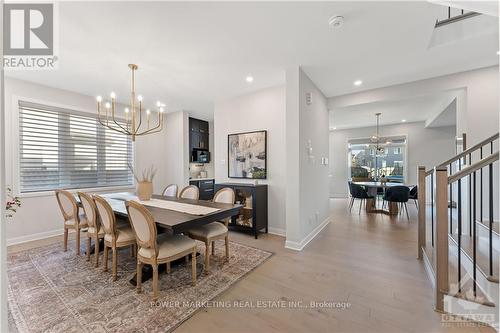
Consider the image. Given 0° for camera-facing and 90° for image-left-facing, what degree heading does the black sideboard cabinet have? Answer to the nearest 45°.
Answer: approximately 45°

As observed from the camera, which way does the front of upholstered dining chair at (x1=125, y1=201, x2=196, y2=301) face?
facing away from the viewer and to the right of the viewer

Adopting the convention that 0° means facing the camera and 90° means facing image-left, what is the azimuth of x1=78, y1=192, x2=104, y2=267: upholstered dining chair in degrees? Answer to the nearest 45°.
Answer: approximately 225°

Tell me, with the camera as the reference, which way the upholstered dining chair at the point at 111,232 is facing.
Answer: facing away from the viewer and to the right of the viewer

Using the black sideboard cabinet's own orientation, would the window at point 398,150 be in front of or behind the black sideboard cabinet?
behind

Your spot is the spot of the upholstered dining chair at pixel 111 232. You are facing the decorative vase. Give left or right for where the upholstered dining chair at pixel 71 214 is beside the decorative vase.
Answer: left

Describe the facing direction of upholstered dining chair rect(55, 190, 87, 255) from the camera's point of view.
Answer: facing away from the viewer and to the right of the viewer
